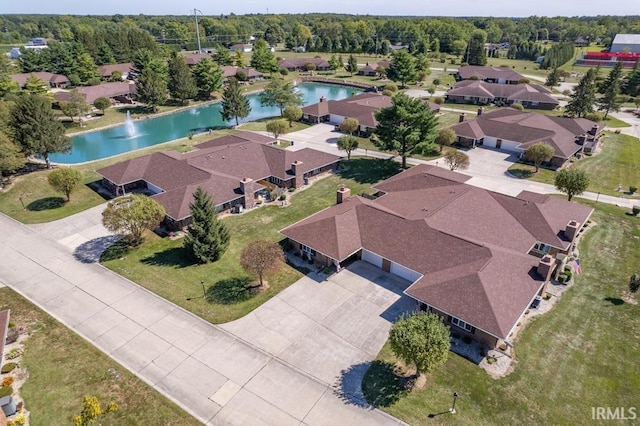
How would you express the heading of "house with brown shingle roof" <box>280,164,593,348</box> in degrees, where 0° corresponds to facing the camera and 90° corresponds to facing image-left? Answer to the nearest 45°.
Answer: approximately 45°

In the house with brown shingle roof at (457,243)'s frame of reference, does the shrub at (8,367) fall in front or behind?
in front

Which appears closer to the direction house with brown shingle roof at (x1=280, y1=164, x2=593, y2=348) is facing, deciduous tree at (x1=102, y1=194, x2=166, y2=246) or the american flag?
the deciduous tree

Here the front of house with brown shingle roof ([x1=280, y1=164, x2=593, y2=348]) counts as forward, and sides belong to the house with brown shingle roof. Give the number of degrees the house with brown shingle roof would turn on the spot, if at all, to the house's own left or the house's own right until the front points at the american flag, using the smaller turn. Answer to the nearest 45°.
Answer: approximately 135° to the house's own left

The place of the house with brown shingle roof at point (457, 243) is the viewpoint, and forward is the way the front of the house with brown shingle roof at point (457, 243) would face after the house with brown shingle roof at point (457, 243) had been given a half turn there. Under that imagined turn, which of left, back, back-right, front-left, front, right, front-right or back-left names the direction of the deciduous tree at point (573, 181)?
front

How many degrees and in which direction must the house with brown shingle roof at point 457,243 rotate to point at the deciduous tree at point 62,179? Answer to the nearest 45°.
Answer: approximately 45° to its right

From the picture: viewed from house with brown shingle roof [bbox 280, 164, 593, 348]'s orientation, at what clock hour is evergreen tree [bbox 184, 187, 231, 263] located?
The evergreen tree is roughly at 1 o'clock from the house with brown shingle roof.

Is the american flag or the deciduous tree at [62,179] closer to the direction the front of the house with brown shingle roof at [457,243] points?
the deciduous tree

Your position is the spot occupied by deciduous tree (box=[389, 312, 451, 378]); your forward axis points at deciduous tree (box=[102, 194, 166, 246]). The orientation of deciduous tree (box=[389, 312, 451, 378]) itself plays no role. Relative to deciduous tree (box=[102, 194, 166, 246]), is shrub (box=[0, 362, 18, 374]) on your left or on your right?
left

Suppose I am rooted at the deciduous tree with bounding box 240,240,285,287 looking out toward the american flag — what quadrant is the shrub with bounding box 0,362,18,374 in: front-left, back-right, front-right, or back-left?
back-right

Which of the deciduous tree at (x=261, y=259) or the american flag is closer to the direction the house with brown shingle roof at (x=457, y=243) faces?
the deciduous tree

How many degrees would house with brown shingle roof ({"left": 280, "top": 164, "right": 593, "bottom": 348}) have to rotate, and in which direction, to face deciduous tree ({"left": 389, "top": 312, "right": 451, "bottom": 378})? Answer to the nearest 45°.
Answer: approximately 45° to its left
